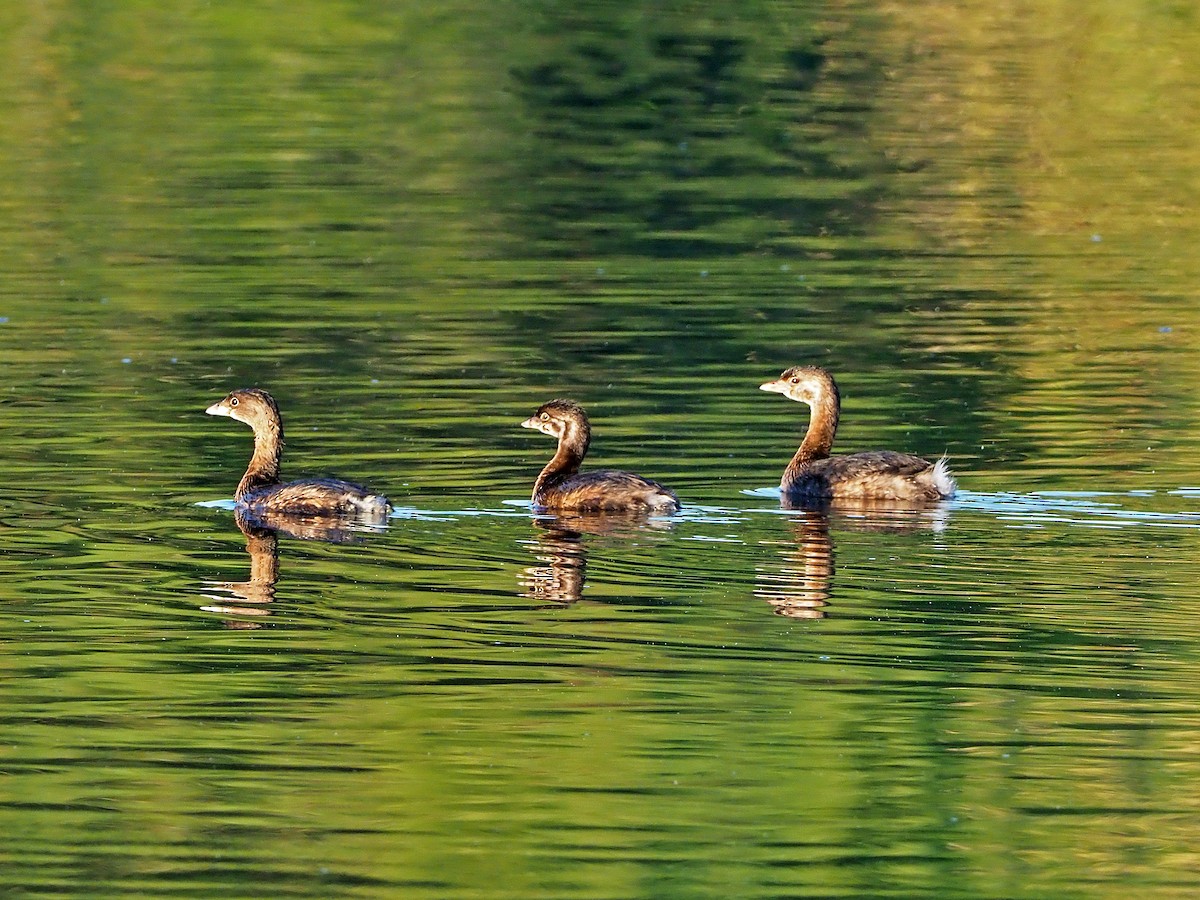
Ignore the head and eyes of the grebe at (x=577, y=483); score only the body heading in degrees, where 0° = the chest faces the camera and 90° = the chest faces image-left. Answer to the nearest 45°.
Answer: approximately 90°

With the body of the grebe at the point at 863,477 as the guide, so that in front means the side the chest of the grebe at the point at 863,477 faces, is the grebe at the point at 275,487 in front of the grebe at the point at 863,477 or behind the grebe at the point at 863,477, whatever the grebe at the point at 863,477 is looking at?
in front

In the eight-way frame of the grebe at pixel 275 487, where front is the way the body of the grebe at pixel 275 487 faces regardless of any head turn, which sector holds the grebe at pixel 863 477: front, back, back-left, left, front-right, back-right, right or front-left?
back

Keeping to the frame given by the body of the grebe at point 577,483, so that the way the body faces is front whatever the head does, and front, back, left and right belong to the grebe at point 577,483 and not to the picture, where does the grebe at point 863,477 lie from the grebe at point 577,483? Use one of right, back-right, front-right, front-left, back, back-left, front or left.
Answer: back

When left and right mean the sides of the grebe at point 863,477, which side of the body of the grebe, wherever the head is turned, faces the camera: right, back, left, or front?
left

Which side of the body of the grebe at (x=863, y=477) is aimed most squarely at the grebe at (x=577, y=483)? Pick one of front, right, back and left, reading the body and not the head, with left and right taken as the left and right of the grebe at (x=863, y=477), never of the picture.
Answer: front

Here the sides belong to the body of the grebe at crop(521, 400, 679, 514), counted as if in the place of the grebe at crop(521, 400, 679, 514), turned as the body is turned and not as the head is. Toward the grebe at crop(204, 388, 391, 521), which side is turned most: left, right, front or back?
front

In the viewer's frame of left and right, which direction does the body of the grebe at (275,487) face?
facing to the left of the viewer

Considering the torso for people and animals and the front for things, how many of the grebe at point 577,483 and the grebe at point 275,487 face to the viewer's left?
2
